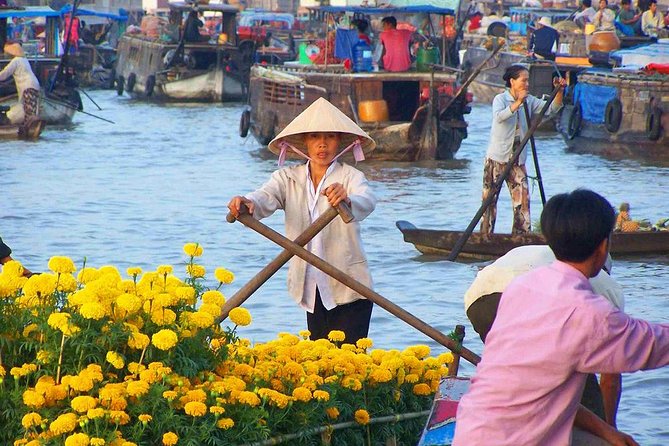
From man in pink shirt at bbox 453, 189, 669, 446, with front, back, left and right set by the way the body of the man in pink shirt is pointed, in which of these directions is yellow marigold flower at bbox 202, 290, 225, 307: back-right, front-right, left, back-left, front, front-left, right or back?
left

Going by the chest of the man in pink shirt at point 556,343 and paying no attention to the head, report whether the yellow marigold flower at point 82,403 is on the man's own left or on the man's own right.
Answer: on the man's own left

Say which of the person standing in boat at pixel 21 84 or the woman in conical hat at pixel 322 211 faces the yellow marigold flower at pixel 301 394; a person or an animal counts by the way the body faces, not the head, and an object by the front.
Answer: the woman in conical hat

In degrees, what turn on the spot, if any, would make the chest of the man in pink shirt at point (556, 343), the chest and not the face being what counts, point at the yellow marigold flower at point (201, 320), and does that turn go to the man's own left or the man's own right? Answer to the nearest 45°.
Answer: approximately 90° to the man's own left

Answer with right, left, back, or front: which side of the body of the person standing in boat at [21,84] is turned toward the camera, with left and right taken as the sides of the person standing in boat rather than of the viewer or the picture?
left

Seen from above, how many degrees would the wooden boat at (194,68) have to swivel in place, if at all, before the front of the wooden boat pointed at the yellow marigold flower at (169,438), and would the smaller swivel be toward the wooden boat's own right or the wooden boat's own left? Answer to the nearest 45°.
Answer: approximately 135° to the wooden boat's own left

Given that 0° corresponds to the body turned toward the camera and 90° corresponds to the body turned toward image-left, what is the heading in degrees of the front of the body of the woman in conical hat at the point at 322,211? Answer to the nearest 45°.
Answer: approximately 0°

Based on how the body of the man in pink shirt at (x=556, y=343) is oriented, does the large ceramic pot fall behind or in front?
in front
